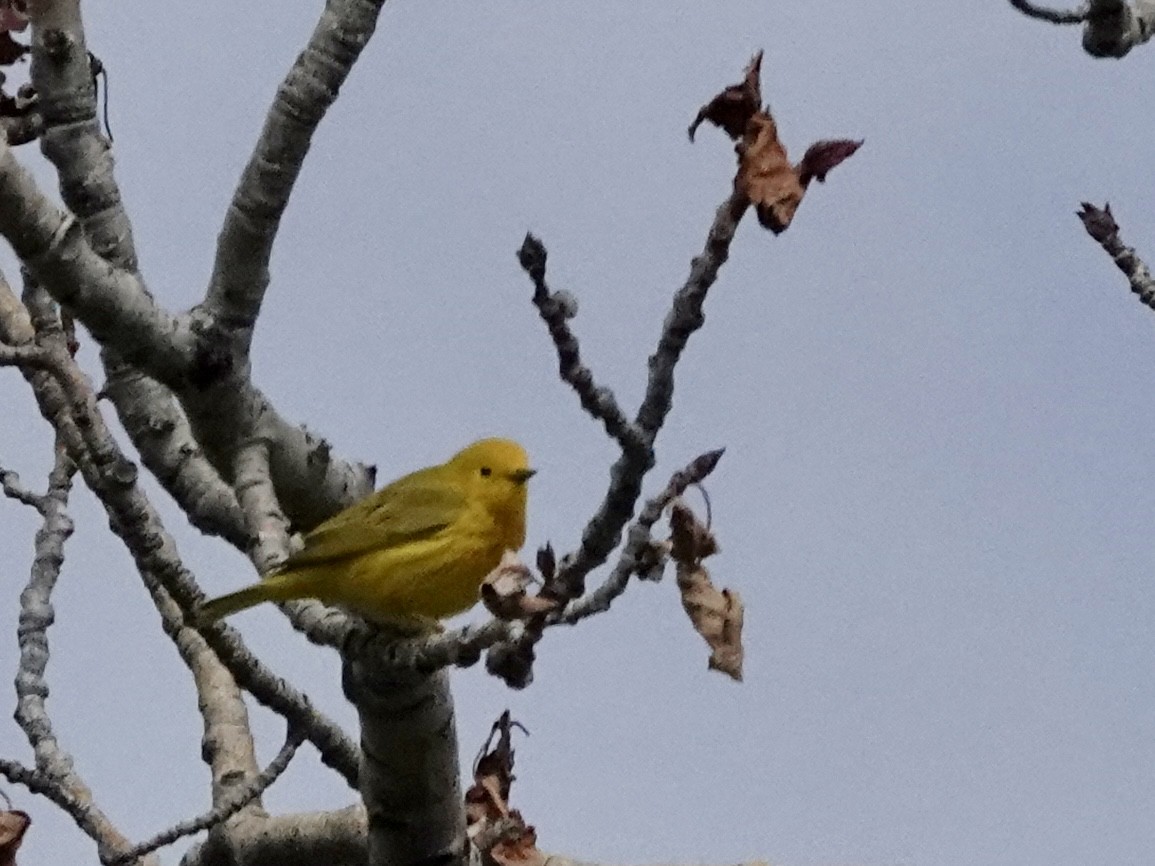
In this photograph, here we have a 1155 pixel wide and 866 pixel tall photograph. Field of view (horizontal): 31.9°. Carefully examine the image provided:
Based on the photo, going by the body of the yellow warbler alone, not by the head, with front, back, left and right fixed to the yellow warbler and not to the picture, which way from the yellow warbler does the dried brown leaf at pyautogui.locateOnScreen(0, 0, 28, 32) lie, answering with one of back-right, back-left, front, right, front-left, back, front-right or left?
back-right

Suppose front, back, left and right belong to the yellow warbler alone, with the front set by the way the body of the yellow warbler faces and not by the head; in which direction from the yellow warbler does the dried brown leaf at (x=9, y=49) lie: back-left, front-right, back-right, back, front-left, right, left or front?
back-right

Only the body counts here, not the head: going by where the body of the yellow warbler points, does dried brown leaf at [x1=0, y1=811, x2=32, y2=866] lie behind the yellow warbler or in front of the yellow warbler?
behind

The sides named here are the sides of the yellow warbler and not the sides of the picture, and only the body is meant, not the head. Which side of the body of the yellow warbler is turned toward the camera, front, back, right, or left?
right
